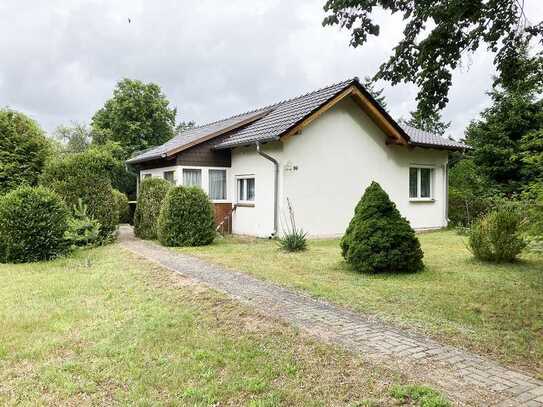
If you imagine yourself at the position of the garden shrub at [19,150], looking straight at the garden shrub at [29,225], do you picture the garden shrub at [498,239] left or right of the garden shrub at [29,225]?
left

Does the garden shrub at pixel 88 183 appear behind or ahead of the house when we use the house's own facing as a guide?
ahead

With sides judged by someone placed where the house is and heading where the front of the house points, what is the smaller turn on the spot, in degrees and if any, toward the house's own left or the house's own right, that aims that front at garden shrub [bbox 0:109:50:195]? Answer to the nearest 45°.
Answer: approximately 45° to the house's own right

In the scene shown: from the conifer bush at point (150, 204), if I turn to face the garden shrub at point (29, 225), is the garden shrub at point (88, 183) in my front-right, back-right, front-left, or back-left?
front-right

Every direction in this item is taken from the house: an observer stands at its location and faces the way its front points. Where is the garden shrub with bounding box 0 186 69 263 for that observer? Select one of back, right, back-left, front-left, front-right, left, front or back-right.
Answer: front

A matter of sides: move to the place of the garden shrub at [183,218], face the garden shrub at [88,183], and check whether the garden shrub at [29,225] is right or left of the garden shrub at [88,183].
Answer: left

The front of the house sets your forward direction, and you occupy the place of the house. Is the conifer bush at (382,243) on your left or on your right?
on your left

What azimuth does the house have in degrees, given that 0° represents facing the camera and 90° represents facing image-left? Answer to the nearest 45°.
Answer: approximately 45°

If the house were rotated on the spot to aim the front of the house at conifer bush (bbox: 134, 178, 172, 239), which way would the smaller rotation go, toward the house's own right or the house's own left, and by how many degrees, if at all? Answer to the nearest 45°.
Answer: approximately 45° to the house's own right
